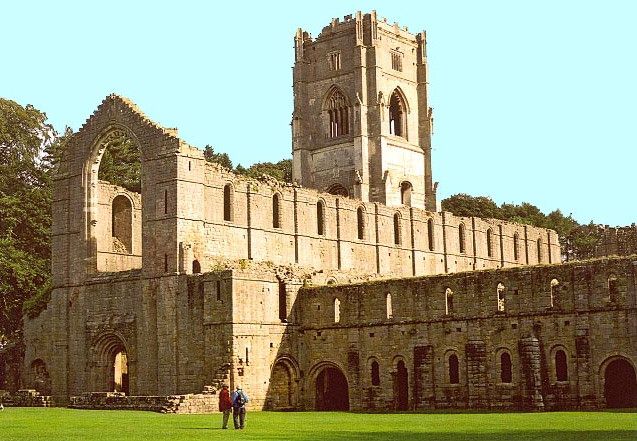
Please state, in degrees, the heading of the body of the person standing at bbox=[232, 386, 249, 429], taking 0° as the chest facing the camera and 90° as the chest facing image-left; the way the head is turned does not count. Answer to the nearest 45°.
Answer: approximately 180°
